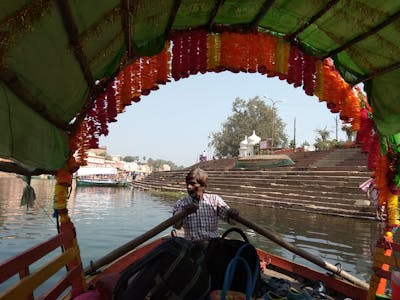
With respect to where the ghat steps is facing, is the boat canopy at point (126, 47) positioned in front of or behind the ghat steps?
in front

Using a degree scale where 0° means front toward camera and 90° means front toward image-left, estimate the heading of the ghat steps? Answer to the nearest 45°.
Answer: approximately 45°

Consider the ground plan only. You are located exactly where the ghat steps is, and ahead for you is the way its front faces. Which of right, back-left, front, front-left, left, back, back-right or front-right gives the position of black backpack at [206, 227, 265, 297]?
front-left

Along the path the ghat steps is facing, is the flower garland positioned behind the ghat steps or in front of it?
in front

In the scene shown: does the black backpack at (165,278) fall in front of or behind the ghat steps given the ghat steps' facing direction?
in front
